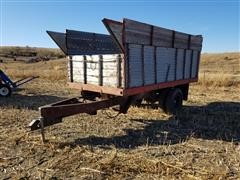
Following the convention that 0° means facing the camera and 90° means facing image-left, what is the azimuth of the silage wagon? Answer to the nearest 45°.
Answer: approximately 45°
